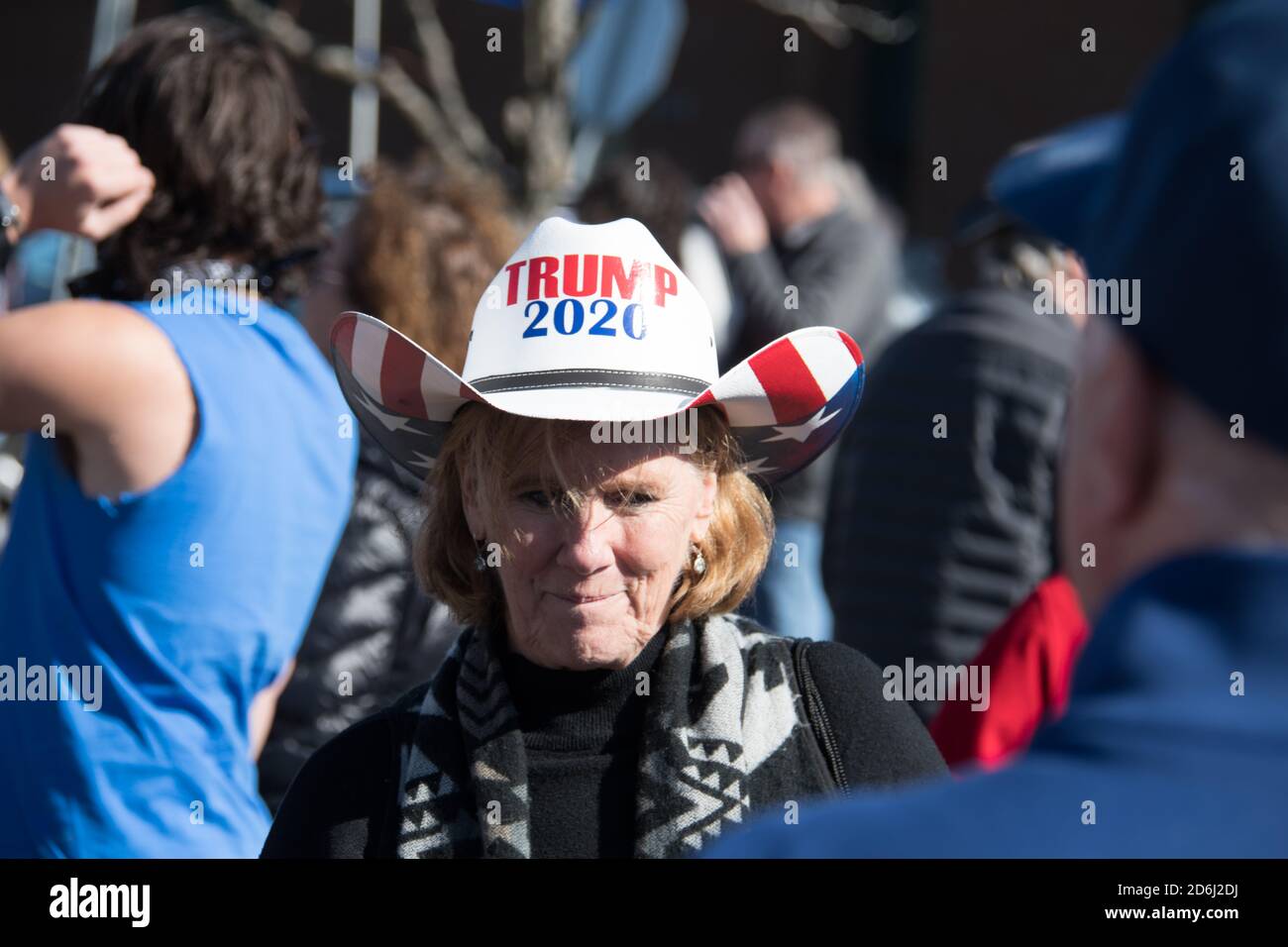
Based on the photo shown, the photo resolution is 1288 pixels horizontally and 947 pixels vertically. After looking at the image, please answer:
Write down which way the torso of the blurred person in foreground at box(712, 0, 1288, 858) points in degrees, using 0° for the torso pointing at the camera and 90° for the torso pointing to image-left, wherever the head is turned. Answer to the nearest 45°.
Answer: approximately 135°

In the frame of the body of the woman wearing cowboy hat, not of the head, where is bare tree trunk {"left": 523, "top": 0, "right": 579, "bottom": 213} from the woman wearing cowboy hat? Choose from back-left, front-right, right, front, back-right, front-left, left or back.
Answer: back

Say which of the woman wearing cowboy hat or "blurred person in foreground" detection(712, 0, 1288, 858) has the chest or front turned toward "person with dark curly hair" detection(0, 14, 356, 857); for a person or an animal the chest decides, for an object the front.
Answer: the blurred person in foreground

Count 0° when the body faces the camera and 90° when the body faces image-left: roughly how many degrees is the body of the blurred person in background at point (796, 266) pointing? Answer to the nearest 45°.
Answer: approximately 90°

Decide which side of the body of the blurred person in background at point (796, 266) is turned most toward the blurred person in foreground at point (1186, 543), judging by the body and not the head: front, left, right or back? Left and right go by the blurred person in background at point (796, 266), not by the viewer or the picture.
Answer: left

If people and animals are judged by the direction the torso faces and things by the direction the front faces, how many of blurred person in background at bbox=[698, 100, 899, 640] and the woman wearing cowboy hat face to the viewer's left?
1

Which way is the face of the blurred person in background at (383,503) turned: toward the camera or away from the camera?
away from the camera

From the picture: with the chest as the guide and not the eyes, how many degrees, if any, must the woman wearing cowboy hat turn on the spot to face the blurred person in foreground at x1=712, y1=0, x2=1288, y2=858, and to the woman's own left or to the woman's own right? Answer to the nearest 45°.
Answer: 0° — they already face them

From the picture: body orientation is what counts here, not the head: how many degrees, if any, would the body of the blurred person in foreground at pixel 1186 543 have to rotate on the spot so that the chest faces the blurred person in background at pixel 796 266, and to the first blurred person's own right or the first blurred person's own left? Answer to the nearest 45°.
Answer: approximately 45° to the first blurred person's own right

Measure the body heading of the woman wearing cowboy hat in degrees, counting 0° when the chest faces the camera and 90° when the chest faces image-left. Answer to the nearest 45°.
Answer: approximately 0°

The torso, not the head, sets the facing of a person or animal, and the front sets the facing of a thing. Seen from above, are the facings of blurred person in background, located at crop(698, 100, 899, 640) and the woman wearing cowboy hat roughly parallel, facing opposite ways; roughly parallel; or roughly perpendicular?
roughly perpendicular

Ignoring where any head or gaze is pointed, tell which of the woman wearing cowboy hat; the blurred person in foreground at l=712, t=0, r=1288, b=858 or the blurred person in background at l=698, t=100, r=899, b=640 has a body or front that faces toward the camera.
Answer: the woman wearing cowboy hat

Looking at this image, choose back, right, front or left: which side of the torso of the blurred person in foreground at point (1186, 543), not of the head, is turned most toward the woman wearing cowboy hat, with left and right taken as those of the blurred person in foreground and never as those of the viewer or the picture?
front
